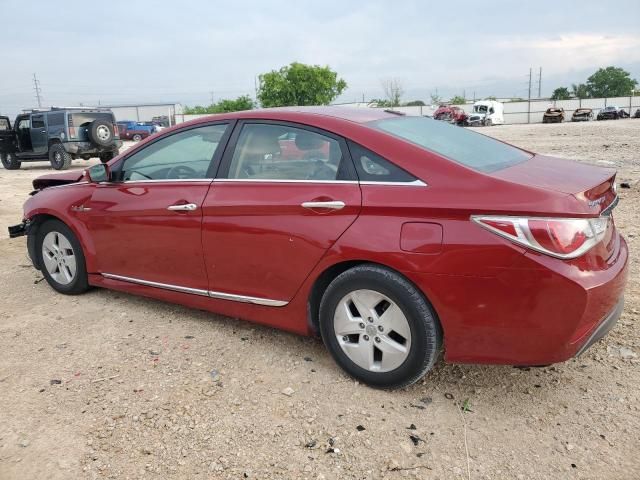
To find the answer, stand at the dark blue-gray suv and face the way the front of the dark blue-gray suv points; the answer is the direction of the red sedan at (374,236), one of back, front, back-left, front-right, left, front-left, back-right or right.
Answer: back-left

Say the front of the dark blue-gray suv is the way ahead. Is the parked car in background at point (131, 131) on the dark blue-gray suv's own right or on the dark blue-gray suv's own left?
on the dark blue-gray suv's own right

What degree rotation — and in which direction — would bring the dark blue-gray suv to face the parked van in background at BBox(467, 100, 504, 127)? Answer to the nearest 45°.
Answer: approximately 90° to its right

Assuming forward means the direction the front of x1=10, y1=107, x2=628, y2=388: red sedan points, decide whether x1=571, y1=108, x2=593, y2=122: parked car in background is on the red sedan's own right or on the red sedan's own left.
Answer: on the red sedan's own right

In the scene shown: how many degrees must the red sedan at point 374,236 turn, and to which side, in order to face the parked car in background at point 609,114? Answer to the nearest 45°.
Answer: approximately 90° to its right

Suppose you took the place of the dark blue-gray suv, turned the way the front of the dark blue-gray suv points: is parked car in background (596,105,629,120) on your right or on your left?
on your right

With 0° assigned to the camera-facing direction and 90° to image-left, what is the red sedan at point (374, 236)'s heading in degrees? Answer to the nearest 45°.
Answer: approximately 135°

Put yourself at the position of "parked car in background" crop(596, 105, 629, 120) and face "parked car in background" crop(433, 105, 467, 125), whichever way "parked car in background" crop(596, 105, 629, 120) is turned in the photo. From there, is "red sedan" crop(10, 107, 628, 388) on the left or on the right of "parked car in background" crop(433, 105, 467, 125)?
left

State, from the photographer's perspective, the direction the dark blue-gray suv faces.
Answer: facing away from the viewer and to the left of the viewer
